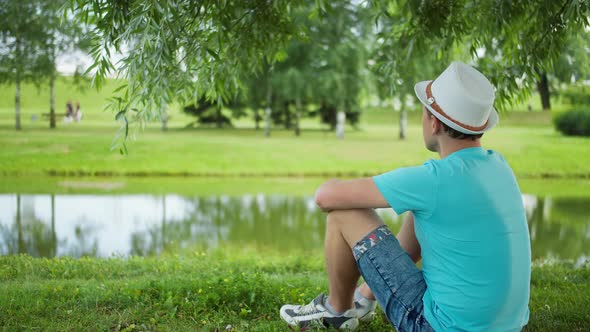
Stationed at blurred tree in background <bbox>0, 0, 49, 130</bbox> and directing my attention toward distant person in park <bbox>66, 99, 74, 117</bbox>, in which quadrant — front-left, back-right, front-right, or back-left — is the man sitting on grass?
back-right

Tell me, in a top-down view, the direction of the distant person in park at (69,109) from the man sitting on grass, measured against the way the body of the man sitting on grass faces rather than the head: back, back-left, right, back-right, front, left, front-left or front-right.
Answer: front

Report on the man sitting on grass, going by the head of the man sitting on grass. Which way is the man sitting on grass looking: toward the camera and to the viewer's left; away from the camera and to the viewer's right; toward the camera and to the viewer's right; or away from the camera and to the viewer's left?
away from the camera and to the viewer's left

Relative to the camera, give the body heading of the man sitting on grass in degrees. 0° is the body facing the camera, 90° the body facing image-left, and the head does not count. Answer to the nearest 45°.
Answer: approximately 135°

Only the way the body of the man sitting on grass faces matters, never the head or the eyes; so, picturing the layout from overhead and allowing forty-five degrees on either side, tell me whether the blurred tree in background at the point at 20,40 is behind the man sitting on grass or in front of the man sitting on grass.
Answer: in front
